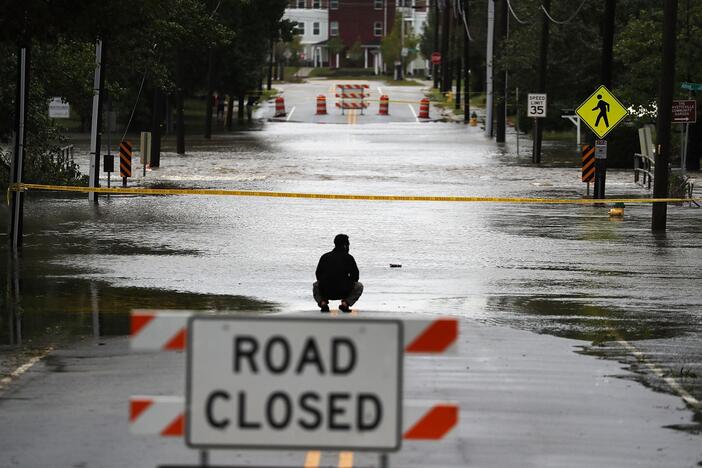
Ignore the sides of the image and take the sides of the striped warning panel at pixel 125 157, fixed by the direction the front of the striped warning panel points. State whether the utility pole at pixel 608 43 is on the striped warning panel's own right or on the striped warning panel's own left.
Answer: on the striped warning panel's own left

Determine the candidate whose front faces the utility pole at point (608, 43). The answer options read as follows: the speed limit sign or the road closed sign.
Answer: the speed limit sign

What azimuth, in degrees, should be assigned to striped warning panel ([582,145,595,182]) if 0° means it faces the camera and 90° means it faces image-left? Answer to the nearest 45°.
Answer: approximately 0°

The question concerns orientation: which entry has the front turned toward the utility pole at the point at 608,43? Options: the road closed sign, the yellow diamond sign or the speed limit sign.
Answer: the speed limit sign

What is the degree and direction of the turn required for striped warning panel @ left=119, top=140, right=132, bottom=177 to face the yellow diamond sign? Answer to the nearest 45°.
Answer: approximately 45° to its left

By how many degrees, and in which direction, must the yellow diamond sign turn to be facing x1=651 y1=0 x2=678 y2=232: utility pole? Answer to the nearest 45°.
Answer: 0° — it already faces it

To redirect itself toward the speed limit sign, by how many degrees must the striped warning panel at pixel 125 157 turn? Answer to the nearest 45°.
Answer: approximately 135° to its left

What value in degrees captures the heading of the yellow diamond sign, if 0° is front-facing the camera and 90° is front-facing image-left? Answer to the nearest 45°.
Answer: approximately 0°
